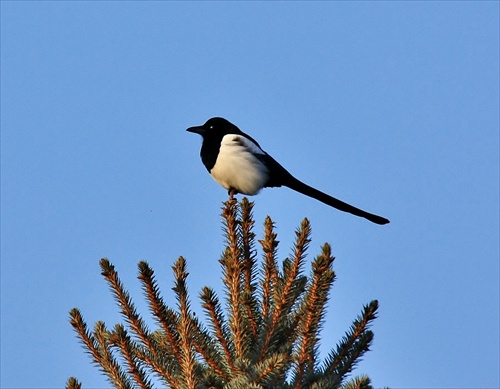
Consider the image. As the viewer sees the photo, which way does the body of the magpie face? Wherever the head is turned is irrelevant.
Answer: to the viewer's left
